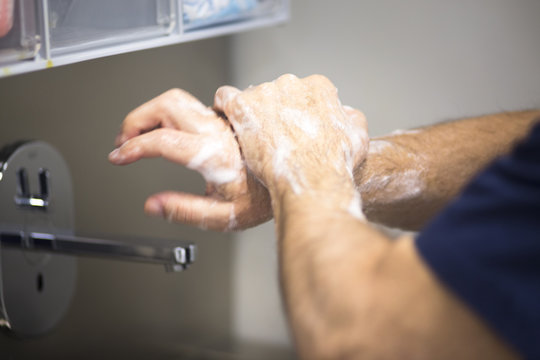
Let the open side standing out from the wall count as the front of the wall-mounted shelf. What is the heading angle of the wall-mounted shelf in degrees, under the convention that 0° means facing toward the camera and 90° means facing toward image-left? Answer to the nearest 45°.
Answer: approximately 315°
